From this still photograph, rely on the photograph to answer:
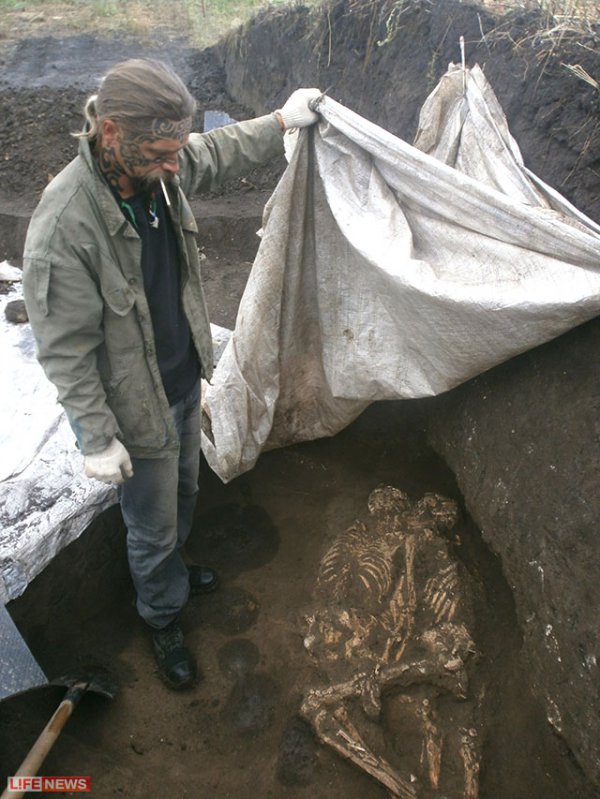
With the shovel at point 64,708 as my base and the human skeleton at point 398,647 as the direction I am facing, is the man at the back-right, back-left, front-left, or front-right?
front-left

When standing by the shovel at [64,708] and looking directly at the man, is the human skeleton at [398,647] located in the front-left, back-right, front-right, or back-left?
front-right

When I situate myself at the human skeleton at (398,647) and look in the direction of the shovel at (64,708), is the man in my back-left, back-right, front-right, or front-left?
front-right

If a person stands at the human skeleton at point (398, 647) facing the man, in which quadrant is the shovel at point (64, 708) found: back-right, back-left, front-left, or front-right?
front-left
